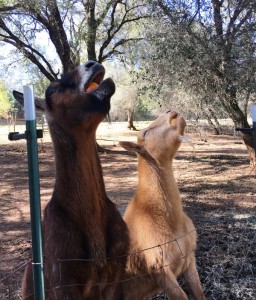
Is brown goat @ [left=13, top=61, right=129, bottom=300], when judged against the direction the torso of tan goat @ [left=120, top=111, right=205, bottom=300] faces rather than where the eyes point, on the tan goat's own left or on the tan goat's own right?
on the tan goat's own right

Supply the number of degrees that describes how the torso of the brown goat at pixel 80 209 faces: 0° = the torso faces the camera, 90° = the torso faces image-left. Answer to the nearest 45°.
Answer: approximately 315°

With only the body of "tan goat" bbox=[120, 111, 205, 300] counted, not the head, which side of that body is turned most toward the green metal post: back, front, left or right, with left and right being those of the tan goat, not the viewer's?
right

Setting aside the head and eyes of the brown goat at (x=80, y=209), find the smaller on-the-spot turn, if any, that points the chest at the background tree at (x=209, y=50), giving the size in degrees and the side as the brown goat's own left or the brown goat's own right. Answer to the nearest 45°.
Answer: approximately 90° to the brown goat's own left

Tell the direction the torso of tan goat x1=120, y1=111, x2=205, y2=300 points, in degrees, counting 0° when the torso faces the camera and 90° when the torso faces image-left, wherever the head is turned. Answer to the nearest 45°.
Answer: approximately 315°

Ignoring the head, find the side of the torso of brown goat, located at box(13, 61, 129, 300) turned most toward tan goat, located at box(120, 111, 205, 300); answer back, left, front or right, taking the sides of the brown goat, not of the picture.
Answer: left

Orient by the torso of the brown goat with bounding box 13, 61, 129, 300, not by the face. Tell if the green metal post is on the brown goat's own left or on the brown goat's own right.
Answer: on the brown goat's own right

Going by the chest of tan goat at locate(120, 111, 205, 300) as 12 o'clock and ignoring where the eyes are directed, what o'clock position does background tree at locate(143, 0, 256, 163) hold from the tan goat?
The background tree is roughly at 8 o'clock from the tan goat.

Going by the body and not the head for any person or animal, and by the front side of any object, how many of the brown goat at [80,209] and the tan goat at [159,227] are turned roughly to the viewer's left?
0
